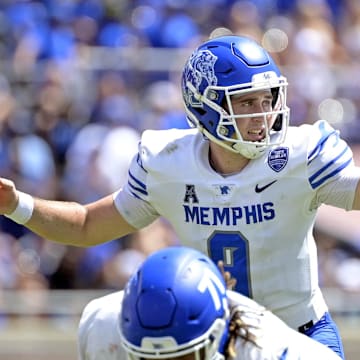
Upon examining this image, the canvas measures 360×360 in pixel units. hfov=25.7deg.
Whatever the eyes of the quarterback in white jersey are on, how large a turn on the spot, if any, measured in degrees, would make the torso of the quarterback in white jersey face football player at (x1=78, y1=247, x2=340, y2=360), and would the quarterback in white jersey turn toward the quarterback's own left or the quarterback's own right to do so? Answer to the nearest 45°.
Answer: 0° — they already face them

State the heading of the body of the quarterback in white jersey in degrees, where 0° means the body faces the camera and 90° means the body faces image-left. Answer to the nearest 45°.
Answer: approximately 0°
